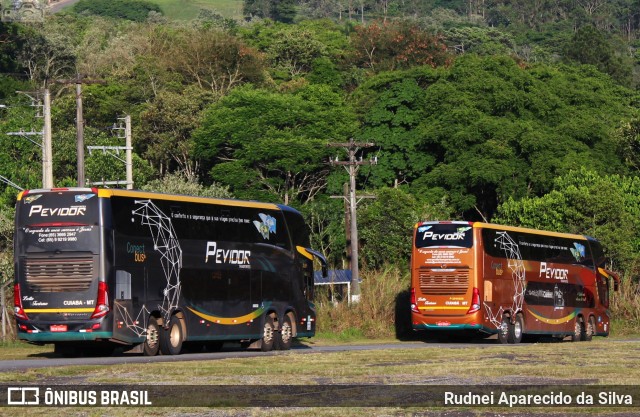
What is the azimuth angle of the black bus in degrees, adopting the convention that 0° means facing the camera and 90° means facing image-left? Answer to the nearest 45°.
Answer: approximately 225°

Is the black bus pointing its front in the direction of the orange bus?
yes

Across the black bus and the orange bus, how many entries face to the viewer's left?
0

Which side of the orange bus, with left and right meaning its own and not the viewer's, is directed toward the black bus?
back

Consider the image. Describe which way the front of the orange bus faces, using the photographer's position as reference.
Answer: facing away from the viewer and to the right of the viewer
